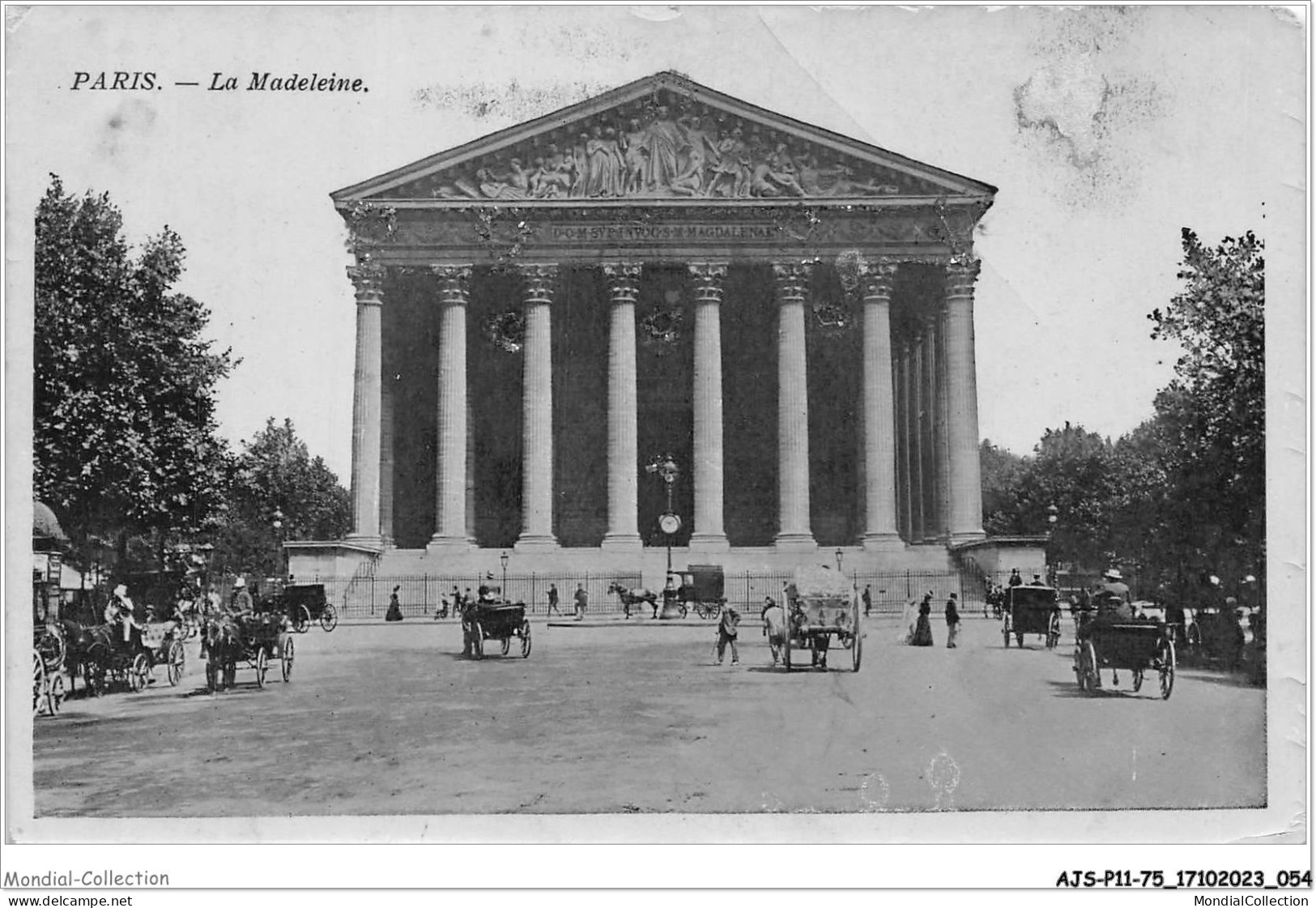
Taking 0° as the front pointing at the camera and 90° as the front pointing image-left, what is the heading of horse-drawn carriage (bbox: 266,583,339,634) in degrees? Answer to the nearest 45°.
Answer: approximately 45°

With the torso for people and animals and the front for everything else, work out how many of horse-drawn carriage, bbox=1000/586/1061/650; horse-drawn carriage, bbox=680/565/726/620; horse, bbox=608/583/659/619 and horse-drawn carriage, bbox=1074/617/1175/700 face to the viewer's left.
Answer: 2

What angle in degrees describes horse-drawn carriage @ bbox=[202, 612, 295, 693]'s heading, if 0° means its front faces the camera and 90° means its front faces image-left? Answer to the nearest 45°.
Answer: approximately 45°

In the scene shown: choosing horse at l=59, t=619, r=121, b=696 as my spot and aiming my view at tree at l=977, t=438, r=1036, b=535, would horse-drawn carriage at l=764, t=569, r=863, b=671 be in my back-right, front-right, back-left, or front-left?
front-right

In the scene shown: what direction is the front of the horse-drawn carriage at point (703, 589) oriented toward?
to the viewer's left

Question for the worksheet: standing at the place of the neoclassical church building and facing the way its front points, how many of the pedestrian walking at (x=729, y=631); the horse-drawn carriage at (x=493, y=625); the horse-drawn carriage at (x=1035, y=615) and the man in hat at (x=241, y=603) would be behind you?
0

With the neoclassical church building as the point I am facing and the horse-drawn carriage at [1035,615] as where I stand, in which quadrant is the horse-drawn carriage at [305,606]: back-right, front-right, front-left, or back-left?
front-left

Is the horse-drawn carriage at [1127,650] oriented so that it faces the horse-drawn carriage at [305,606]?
no

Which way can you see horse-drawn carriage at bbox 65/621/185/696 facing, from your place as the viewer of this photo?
facing the viewer and to the left of the viewer

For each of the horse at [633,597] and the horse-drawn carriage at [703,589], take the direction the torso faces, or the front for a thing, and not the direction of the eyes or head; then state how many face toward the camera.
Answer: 0

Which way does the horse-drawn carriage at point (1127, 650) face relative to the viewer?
away from the camera

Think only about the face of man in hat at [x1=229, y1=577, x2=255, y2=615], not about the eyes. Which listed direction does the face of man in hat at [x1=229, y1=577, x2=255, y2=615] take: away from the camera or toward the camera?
toward the camera

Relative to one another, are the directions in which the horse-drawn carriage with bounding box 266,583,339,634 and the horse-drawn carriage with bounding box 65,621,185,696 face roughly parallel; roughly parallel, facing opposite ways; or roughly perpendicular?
roughly parallel

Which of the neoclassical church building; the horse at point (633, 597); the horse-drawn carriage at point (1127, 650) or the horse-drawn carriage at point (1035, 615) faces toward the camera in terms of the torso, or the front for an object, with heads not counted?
the neoclassical church building

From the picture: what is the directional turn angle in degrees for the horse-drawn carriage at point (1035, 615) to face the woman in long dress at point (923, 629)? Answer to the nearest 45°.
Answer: approximately 90° to its left

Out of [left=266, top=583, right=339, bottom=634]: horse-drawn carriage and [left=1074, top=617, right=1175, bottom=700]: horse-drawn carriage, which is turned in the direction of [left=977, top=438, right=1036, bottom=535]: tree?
[left=1074, top=617, right=1175, bottom=700]: horse-drawn carriage
